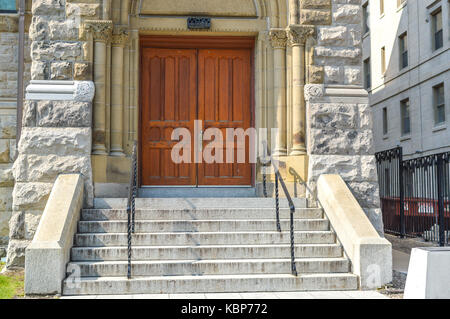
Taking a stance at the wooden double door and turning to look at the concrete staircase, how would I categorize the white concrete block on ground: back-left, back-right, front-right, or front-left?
front-left

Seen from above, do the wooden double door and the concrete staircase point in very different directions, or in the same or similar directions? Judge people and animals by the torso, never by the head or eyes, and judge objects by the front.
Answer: same or similar directions

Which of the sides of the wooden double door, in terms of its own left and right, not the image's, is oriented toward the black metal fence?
left

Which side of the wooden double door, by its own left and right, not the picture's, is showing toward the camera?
front

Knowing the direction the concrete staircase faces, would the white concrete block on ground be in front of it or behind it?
in front

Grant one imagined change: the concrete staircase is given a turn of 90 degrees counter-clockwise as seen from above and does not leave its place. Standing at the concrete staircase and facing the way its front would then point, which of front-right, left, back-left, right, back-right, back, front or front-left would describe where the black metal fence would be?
front-left

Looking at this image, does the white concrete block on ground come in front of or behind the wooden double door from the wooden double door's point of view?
in front

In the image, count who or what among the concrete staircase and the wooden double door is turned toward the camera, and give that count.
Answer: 2

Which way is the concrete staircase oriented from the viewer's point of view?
toward the camera

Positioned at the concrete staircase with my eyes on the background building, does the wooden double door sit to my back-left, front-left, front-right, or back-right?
front-left

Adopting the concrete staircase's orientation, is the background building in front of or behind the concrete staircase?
behind

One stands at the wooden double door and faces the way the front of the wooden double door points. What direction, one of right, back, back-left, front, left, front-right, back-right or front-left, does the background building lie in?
back-left
